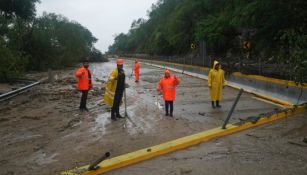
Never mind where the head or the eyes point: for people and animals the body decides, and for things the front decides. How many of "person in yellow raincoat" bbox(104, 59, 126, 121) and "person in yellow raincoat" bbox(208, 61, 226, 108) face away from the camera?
0

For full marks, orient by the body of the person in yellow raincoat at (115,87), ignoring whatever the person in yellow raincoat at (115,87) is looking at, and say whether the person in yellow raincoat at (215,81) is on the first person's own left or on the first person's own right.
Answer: on the first person's own left

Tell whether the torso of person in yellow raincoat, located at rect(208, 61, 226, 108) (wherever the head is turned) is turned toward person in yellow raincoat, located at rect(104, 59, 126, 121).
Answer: no

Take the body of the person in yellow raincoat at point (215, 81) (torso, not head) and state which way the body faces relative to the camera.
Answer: toward the camera
